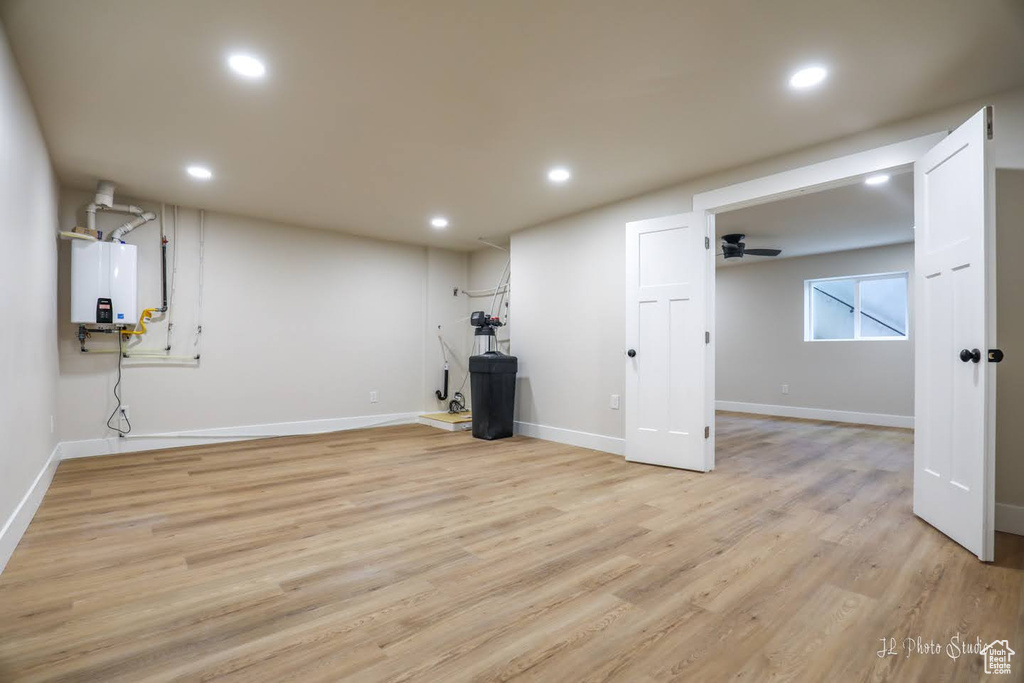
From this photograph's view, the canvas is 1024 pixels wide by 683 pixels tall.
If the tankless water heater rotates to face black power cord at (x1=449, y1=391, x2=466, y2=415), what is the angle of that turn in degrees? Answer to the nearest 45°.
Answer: approximately 90° to its left

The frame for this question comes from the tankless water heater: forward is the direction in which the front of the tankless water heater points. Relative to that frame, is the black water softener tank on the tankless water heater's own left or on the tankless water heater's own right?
on the tankless water heater's own left

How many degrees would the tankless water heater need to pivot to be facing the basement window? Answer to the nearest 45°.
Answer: approximately 45° to its left

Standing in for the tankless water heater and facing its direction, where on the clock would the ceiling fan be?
The ceiling fan is roughly at 10 o'clock from the tankless water heater.

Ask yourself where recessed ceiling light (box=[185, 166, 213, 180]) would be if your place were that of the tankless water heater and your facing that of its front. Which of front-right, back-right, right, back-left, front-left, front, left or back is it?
front-left

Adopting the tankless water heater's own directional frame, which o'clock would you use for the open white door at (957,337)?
The open white door is roughly at 11 o'clock from the tankless water heater.

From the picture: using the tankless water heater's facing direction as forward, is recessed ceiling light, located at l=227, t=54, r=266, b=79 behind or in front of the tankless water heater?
in front

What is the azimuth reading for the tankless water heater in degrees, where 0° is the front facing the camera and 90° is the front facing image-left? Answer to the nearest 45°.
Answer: approximately 0°

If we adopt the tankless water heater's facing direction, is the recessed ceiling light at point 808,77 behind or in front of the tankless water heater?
in front
